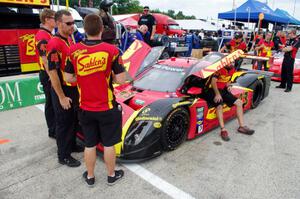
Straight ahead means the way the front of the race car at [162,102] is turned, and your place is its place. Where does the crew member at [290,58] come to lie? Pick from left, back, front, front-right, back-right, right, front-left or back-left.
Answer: back

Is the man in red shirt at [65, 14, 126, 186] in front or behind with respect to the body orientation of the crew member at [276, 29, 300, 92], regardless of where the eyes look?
in front

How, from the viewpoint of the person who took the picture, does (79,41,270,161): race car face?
facing the viewer and to the left of the viewer

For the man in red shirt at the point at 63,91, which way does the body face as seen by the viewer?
to the viewer's right

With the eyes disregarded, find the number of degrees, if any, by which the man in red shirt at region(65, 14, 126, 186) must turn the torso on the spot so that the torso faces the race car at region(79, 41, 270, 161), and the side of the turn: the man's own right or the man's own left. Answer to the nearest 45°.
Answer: approximately 45° to the man's own right

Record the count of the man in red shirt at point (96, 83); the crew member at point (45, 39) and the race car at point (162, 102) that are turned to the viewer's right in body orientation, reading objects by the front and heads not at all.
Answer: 1

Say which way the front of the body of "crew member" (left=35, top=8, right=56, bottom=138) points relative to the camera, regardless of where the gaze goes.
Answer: to the viewer's right

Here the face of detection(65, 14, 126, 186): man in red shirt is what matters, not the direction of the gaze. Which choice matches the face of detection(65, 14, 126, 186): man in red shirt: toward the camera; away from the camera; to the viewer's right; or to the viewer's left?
away from the camera

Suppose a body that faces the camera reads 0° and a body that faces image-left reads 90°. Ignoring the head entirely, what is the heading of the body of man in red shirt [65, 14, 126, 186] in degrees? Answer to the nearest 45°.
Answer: approximately 180°

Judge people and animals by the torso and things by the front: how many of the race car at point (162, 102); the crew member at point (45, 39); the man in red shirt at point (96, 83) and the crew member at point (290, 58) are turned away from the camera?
1

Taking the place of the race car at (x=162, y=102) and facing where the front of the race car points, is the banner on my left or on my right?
on my right

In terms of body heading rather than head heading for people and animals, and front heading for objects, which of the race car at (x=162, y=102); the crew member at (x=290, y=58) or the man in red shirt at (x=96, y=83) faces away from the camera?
the man in red shirt

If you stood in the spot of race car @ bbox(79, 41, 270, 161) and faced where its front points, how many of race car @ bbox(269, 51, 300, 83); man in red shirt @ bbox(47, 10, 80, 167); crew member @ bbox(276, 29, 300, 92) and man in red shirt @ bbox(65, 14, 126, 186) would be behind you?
2

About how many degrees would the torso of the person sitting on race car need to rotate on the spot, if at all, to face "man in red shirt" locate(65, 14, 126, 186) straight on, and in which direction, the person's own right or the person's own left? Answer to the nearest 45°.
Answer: approximately 90° to the person's own right
